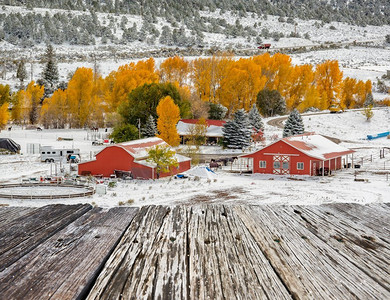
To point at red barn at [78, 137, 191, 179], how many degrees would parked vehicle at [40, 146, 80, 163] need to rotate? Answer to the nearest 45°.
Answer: approximately 45° to its right

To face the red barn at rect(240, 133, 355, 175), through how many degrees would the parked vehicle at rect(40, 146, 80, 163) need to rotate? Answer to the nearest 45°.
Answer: approximately 45° to its right

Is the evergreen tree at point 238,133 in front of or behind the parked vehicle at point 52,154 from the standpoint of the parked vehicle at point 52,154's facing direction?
in front

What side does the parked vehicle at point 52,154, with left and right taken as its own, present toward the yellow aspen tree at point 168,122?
front

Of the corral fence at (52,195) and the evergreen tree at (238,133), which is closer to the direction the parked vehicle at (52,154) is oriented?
the evergreen tree

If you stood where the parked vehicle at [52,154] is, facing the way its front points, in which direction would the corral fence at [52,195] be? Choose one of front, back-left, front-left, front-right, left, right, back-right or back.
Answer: right

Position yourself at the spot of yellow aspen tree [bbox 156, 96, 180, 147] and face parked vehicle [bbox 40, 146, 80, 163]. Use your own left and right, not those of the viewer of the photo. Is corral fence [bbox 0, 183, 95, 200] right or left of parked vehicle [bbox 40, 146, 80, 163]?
left

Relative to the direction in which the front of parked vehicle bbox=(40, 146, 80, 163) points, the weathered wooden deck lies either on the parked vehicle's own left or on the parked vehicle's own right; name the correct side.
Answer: on the parked vehicle's own right

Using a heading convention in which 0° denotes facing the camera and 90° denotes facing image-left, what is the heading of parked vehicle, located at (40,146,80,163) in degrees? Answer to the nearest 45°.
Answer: approximately 270°
